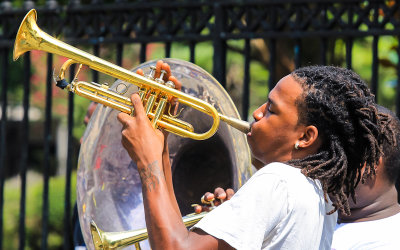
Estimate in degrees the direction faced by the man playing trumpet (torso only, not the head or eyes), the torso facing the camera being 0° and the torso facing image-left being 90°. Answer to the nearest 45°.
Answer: approximately 90°

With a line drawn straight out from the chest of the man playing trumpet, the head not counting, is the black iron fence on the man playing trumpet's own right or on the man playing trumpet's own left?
on the man playing trumpet's own right
